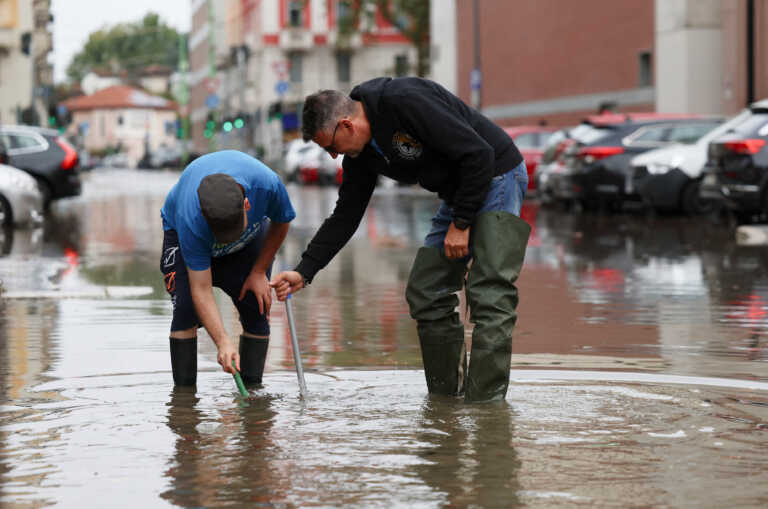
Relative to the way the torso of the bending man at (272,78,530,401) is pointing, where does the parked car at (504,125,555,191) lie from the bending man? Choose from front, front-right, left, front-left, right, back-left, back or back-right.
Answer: back-right

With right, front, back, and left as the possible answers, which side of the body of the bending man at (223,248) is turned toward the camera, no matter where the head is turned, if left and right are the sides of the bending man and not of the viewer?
front

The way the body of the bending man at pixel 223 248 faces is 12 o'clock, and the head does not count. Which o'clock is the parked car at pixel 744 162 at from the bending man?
The parked car is roughly at 7 o'clock from the bending man.

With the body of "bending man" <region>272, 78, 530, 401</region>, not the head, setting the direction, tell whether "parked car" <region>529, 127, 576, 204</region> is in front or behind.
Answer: behind

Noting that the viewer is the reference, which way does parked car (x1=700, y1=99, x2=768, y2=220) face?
facing away from the viewer and to the right of the viewer

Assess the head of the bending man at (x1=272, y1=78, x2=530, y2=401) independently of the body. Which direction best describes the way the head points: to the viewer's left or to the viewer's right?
to the viewer's left

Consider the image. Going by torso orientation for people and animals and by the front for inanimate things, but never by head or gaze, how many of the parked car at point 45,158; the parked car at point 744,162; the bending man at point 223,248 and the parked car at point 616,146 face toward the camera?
1

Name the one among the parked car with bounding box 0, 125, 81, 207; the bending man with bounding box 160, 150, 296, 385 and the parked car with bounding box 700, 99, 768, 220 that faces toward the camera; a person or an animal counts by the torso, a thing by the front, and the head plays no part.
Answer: the bending man

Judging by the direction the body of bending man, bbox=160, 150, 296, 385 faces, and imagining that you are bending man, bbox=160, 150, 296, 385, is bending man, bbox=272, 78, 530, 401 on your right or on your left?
on your left

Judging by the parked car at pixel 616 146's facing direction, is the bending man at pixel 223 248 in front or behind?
behind

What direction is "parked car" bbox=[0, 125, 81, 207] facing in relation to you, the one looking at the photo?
facing away from the viewer and to the left of the viewer
